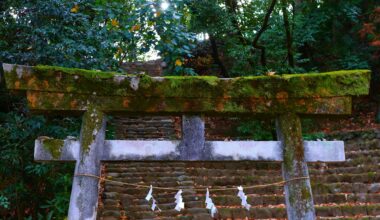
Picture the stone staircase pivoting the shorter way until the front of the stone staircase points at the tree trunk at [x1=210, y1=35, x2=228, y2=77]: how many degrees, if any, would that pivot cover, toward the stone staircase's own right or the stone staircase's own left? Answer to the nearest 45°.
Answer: approximately 180°

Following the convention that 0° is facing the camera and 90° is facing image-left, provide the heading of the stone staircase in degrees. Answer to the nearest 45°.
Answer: approximately 0°

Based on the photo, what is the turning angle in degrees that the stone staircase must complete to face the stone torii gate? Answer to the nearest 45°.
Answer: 0° — it already faces it

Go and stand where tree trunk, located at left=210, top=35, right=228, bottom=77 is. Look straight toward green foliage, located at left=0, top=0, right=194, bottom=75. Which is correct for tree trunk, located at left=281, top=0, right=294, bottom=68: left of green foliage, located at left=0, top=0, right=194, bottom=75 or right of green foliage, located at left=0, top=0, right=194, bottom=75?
left

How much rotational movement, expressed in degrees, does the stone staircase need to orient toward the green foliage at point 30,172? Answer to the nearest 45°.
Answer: approximately 45° to its right
